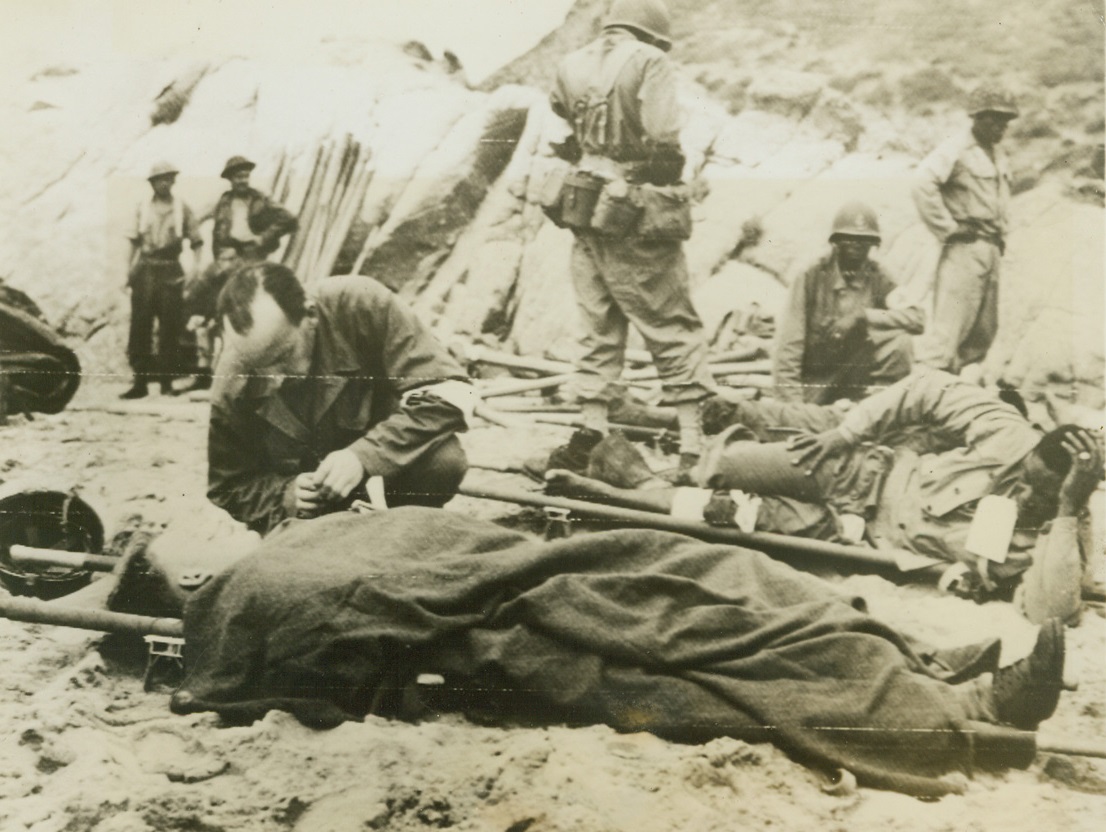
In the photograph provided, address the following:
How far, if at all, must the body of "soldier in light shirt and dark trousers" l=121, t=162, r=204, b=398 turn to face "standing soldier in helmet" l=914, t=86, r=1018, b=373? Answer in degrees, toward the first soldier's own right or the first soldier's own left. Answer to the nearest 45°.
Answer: approximately 90° to the first soldier's own left

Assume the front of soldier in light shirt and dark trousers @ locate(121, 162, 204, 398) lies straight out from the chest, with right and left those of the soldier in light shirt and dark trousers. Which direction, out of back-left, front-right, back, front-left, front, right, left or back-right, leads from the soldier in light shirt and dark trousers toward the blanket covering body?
front-left

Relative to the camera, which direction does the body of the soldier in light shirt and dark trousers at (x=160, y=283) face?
toward the camera

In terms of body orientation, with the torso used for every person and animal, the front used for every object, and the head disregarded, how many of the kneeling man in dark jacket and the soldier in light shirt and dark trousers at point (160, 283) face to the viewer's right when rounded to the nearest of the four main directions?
0

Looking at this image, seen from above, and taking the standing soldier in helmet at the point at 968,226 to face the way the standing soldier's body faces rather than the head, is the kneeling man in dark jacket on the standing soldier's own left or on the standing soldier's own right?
on the standing soldier's own right

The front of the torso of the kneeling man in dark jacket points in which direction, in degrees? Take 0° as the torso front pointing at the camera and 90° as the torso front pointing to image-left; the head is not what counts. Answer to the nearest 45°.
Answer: approximately 45°

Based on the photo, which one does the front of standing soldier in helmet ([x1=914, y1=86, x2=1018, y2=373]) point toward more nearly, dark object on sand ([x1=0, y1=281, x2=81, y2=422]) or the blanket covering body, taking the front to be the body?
the blanket covering body
